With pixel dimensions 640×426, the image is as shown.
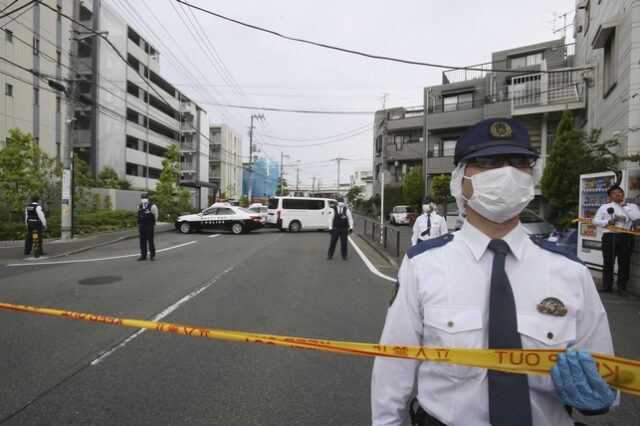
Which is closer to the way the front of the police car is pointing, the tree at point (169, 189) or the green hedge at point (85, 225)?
the green hedge

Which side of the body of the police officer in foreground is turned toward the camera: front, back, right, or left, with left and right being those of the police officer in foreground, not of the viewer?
front

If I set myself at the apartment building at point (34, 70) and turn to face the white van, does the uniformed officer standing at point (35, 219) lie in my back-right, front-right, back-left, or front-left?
front-right

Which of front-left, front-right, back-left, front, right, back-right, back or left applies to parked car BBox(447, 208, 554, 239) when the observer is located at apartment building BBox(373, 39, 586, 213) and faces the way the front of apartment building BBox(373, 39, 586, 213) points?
front-left

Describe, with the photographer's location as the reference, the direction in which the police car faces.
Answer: facing to the left of the viewer

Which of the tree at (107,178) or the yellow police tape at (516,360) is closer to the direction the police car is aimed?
the tree

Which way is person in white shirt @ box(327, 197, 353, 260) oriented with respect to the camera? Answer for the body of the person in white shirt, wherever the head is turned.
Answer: toward the camera

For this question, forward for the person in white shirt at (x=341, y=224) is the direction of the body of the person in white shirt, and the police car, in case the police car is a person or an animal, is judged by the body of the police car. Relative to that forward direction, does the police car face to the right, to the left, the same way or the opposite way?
to the right

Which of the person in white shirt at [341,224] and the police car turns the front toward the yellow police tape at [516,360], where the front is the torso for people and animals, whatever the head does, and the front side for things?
the person in white shirt

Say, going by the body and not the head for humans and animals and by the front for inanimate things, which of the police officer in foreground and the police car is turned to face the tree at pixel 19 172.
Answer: the police car

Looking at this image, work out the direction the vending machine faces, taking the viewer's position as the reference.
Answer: facing the viewer and to the left of the viewer

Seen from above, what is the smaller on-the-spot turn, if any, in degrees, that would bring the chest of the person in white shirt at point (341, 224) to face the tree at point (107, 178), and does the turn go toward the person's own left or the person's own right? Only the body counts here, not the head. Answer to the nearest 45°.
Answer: approximately 135° to the person's own right

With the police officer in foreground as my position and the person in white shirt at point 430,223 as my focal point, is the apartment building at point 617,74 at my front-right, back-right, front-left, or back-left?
front-right
